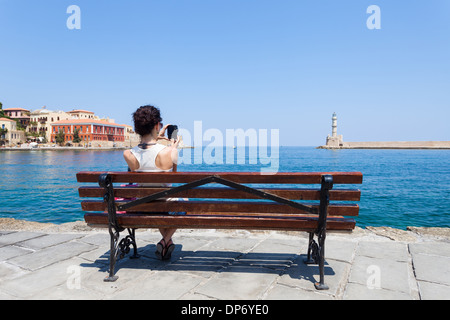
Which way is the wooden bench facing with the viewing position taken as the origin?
facing away from the viewer
